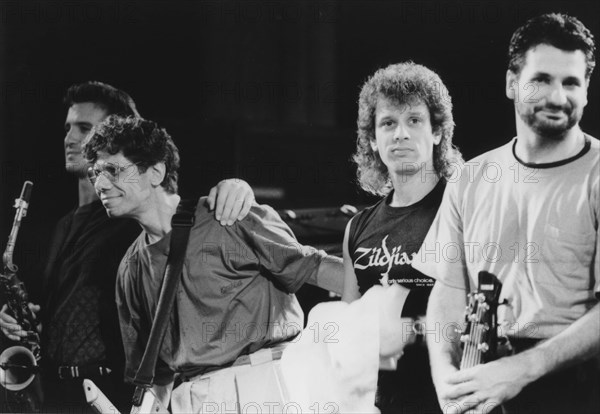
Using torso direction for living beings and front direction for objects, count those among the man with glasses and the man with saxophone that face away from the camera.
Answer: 0

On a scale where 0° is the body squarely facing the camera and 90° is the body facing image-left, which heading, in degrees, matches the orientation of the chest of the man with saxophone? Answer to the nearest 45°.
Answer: approximately 45°

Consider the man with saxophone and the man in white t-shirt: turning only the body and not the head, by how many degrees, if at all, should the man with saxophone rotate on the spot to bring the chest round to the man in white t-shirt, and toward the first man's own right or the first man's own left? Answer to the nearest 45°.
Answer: approximately 90° to the first man's own left

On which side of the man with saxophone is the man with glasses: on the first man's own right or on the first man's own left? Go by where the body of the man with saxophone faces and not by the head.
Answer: on the first man's own left

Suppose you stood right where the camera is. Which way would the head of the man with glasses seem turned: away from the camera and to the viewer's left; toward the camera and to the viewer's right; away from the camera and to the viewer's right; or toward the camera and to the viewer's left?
toward the camera and to the viewer's left

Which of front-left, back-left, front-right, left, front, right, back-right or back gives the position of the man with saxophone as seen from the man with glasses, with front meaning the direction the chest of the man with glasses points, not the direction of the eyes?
right

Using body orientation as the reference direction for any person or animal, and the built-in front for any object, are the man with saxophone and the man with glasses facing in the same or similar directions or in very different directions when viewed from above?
same or similar directions
